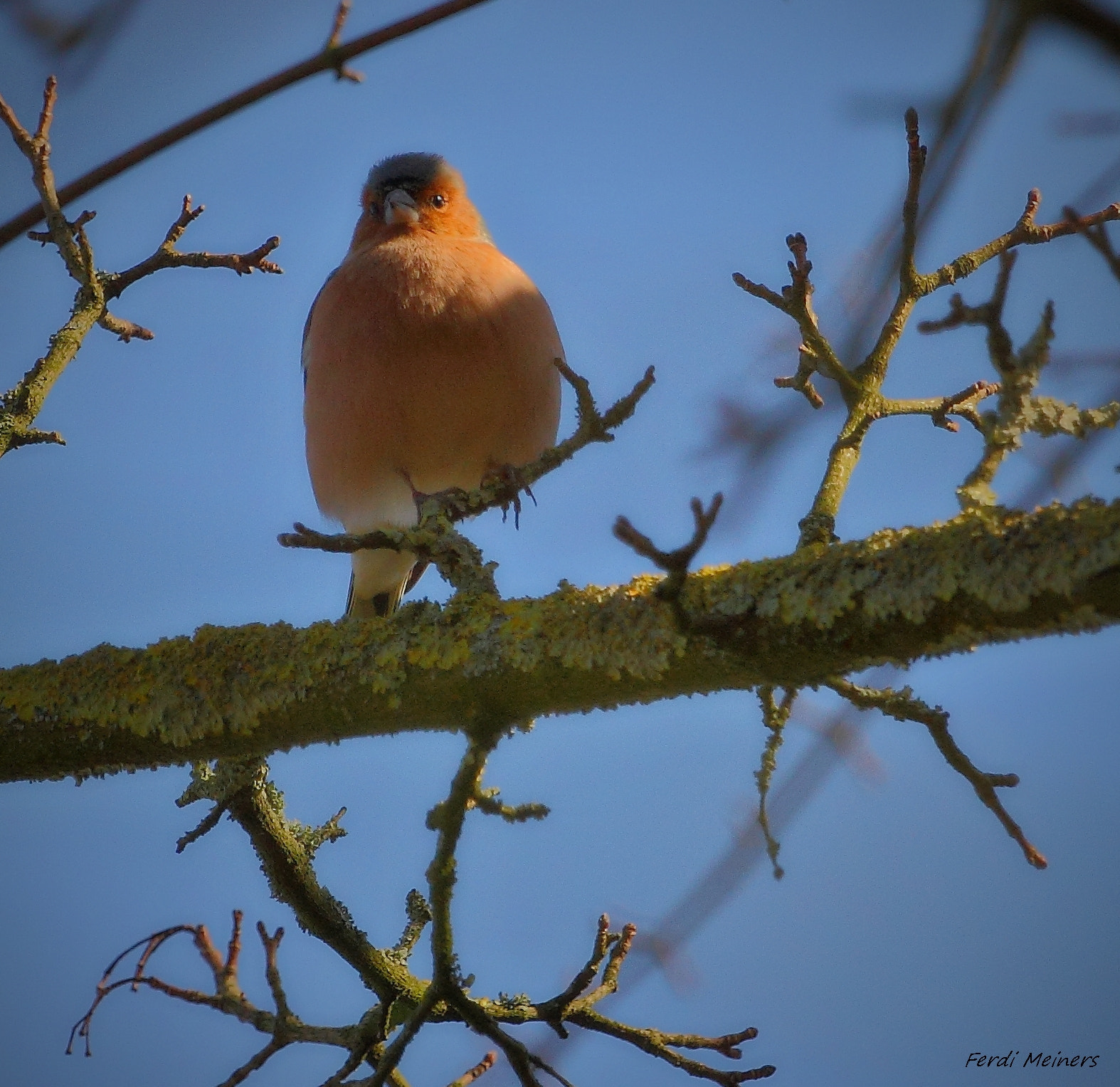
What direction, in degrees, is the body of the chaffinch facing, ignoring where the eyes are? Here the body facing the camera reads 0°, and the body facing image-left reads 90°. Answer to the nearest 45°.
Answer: approximately 0°

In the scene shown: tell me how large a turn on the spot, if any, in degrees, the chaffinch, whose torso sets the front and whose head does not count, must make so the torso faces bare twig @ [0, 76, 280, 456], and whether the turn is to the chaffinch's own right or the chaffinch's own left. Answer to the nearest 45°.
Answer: approximately 45° to the chaffinch's own right
